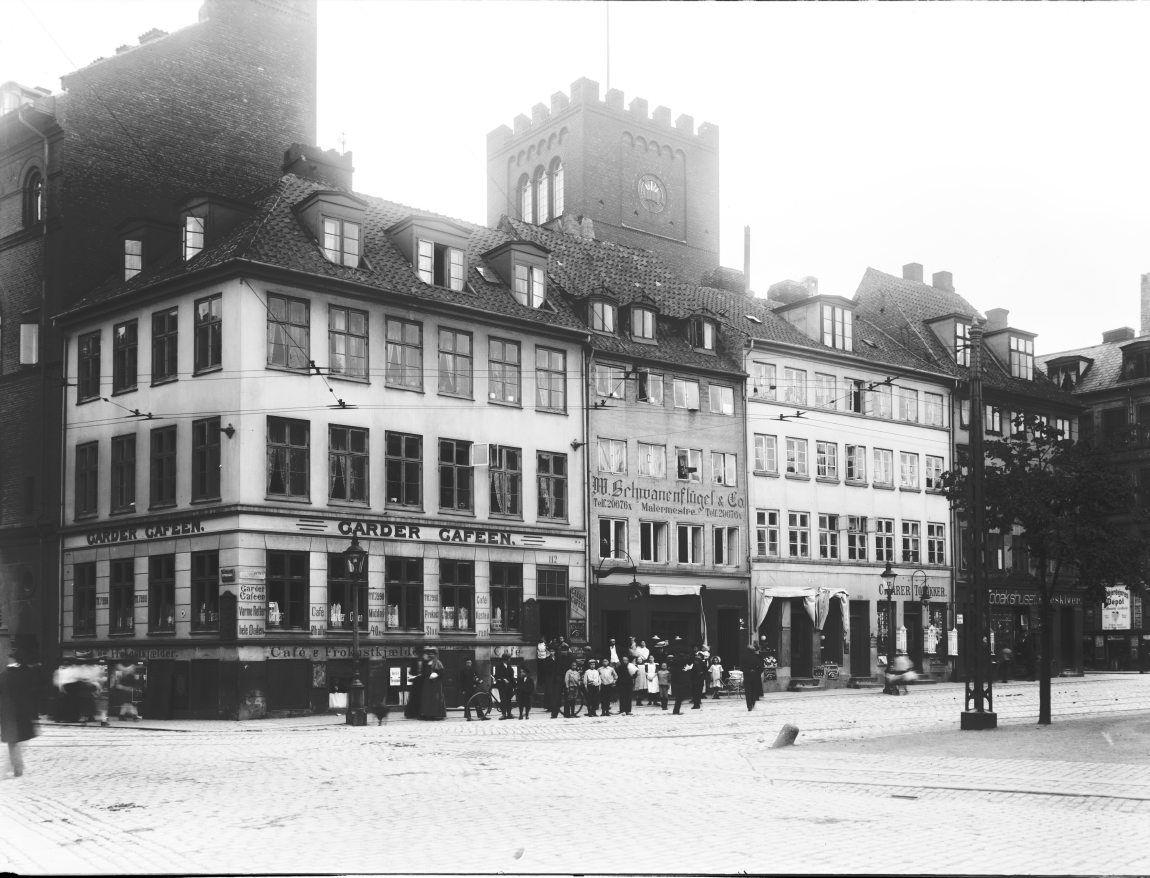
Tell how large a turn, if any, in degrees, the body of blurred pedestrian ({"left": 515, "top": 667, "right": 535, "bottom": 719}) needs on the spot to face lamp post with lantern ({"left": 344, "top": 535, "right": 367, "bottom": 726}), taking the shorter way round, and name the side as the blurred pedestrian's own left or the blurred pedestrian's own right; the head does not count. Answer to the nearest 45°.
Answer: approximately 45° to the blurred pedestrian's own right

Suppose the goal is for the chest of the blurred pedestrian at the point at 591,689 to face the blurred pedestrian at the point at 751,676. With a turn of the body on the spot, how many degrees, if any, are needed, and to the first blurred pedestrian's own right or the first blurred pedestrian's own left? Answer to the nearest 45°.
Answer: approximately 90° to the first blurred pedestrian's own left

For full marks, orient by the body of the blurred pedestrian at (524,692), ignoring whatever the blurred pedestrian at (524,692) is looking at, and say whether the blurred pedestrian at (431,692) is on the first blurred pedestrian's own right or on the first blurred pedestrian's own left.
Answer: on the first blurred pedestrian's own right

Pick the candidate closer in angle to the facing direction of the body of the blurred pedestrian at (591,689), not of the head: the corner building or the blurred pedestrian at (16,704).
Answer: the blurred pedestrian

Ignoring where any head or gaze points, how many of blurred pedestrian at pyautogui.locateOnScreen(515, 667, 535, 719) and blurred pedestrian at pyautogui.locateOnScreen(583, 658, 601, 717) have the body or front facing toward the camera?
2

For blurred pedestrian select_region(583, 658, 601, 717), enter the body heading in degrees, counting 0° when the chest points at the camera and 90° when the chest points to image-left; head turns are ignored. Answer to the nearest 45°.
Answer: approximately 0°
